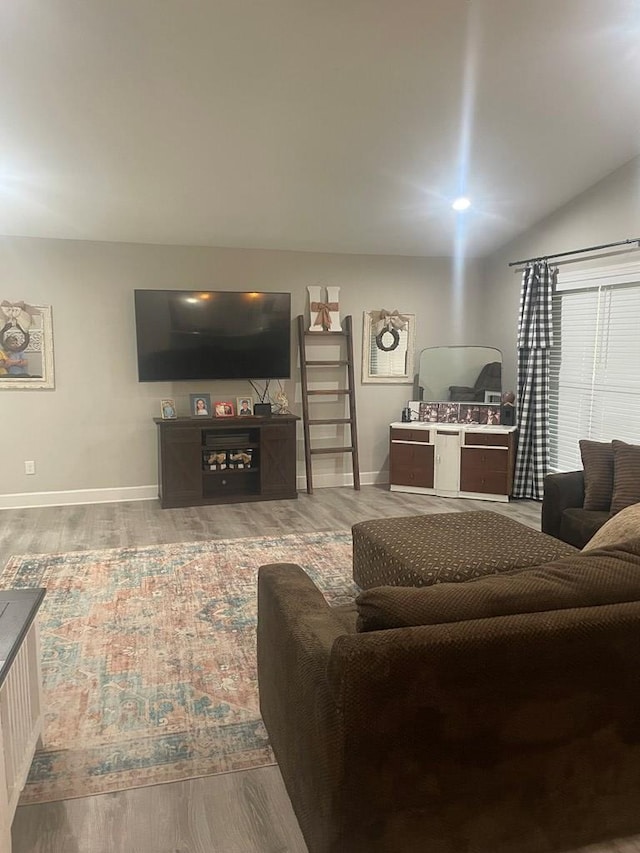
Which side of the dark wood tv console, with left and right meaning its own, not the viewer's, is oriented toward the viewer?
front

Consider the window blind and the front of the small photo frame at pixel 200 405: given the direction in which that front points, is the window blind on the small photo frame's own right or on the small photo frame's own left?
on the small photo frame's own left

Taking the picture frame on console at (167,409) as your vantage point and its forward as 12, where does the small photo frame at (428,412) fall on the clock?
The small photo frame is roughly at 9 o'clock from the picture frame on console.

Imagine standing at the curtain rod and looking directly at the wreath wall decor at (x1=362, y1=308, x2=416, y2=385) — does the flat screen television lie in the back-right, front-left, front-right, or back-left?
front-left

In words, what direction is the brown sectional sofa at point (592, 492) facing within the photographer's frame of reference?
facing the viewer and to the left of the viewer

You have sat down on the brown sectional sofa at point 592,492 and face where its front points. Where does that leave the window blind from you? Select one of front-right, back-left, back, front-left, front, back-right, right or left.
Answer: back-right

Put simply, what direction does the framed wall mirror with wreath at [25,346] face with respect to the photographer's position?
facing the viewer

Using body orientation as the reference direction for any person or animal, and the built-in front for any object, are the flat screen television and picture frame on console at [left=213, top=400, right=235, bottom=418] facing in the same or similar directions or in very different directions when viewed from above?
same or similar directions

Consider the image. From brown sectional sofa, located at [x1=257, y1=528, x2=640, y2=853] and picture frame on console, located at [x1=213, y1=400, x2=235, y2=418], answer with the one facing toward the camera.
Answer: the picture frame on console

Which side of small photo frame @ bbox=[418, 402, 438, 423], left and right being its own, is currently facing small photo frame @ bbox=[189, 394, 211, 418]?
right

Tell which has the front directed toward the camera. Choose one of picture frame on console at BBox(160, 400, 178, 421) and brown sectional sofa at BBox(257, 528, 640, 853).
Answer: the picture frame on console

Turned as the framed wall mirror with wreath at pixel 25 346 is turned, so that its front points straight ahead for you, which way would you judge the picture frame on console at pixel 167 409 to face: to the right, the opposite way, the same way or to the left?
the same way

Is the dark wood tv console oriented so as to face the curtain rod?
no

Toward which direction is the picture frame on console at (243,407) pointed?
toward the camera

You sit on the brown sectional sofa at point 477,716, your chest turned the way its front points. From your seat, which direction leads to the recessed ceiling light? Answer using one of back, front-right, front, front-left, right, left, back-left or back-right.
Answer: front-right

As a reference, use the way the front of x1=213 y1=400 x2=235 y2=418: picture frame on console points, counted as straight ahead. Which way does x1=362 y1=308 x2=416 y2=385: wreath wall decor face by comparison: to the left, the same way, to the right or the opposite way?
the same way

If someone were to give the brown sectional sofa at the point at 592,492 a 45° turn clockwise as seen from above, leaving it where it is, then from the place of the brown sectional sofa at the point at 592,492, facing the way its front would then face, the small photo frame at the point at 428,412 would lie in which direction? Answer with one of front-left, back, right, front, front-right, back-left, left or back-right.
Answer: front-right

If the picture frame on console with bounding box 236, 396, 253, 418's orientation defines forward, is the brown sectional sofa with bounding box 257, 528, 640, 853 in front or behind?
in front
